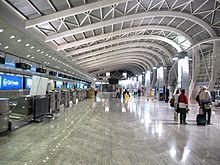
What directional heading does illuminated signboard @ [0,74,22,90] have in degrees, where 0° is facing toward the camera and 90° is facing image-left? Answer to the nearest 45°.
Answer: approximately 315°

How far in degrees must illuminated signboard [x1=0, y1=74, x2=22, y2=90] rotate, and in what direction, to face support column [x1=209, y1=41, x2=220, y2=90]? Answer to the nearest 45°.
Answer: approximately 45° to its left

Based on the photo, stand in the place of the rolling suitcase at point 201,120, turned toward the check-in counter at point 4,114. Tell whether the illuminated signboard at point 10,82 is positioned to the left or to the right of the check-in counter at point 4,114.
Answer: right

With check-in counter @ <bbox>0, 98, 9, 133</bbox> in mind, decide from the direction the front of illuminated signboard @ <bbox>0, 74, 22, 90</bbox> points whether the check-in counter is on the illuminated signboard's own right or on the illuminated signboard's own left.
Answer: on the illuminated signboard's own right

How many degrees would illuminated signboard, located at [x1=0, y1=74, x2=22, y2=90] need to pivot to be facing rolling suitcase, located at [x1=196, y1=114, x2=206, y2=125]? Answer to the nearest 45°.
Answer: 0° — it already faces it

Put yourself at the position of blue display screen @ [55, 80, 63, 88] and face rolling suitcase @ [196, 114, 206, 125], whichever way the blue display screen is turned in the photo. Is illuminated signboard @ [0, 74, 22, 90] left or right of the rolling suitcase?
right

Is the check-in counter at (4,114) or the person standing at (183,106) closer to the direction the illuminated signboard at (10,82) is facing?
the person standing
